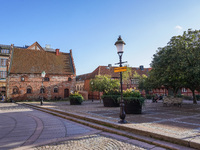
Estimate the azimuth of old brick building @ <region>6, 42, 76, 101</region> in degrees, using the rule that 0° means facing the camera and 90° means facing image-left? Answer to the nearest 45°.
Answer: approximately 0°

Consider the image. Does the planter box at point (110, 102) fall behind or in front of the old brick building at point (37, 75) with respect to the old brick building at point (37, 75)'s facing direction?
in front

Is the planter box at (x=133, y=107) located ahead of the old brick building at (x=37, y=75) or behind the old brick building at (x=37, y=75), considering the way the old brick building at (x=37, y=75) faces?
ahead

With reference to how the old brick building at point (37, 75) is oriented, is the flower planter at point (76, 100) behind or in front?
in front
